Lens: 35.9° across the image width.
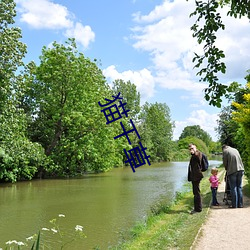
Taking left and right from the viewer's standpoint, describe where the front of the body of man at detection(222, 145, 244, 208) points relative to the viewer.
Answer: facing away from the viewer and to the left of the viewer

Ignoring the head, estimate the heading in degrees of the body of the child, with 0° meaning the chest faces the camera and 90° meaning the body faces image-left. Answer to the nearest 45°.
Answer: approximately 315°

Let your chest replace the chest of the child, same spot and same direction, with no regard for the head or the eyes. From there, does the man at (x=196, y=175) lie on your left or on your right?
on your right
